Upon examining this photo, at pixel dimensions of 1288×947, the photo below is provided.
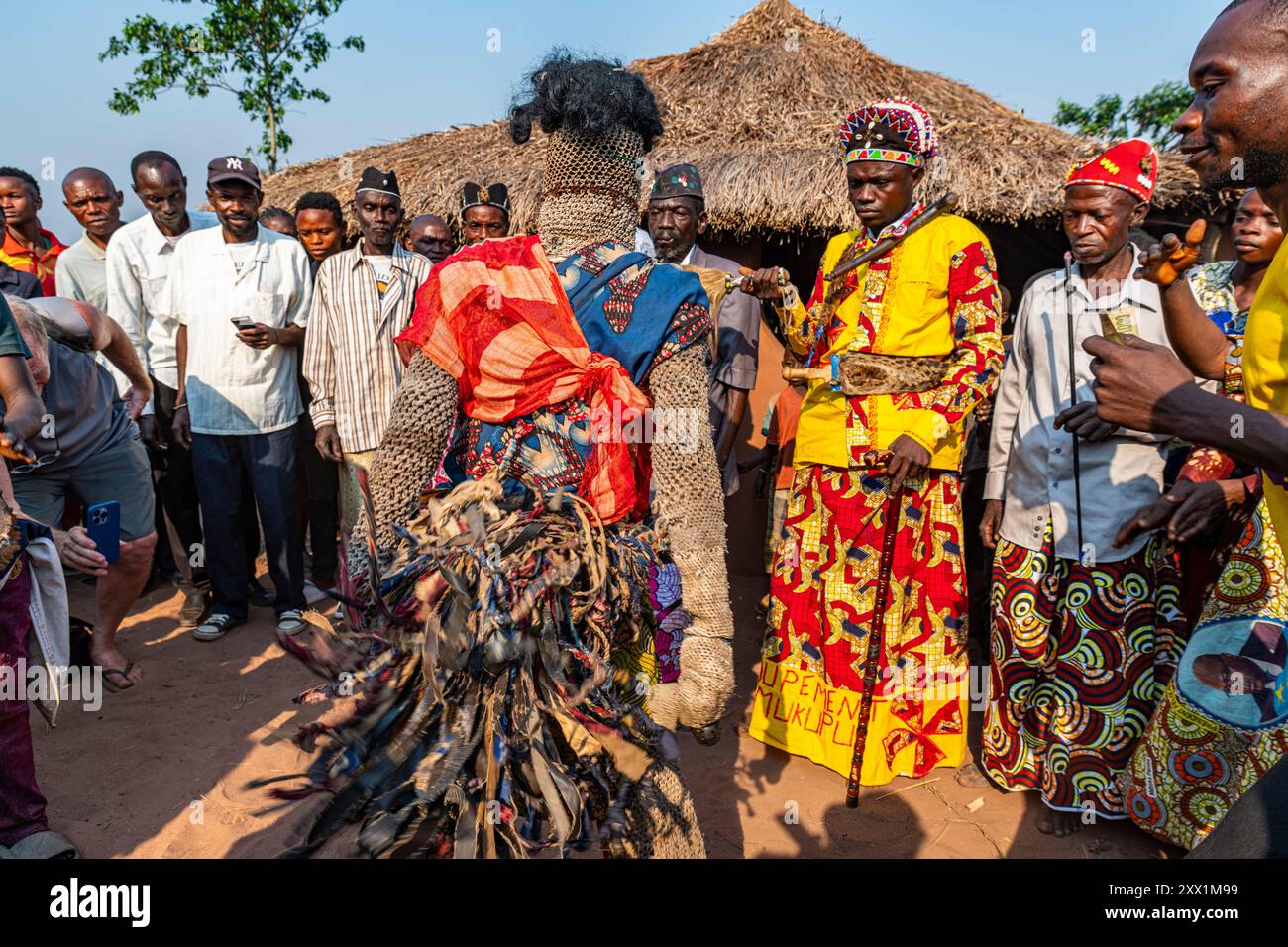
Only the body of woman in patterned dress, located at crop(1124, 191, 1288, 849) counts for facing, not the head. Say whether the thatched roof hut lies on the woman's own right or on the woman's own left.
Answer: on the woman's own right

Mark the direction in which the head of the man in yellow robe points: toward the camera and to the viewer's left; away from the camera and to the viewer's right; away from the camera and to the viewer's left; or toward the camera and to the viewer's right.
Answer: toward the camera and to the viewer's left

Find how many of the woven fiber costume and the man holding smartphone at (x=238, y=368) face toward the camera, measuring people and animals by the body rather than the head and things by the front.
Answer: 1

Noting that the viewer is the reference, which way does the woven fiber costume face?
facing away from the viewer

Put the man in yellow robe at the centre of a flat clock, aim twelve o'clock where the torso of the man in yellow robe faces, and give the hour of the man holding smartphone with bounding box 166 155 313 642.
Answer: The man holding smartphone is roughly at 2 o'clock from the man in yellow robe.

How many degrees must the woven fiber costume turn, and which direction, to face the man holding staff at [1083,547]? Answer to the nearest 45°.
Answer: approximately 45° to its right

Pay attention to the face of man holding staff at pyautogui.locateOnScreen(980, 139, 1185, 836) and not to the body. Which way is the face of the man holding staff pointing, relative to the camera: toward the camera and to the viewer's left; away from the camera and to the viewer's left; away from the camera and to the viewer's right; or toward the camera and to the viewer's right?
toward the camera and to the viewer's left

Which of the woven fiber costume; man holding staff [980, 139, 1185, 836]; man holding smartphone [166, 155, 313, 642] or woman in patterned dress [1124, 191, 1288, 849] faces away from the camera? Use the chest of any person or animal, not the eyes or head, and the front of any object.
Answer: the woven fiber costume

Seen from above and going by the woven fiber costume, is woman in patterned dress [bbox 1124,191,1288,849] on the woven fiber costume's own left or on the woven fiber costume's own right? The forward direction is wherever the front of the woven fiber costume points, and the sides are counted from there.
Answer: on the woven fiber costume's own right
